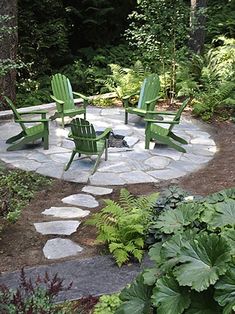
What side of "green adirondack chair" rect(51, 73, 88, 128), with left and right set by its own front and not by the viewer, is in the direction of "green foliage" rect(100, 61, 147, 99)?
left

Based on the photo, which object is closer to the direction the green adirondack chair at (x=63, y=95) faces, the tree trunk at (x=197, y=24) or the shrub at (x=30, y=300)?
the shrub

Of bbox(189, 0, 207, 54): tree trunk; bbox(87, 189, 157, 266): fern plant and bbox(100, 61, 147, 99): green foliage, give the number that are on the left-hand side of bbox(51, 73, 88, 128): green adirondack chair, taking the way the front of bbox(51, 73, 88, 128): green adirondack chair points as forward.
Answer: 2

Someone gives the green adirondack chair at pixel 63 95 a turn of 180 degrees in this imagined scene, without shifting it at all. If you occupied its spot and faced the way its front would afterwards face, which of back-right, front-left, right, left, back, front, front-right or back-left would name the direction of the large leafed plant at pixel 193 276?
back-left

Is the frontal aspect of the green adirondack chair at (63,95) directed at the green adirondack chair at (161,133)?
yes

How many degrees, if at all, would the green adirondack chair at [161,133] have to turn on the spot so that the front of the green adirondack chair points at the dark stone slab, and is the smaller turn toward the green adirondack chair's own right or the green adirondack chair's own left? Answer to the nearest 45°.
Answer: approximately 90° to the green adirondack chair's own left

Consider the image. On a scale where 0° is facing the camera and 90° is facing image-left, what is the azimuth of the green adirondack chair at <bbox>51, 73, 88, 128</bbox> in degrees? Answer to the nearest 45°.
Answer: approximately 315°

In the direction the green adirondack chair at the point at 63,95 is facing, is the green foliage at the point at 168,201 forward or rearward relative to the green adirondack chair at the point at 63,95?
forward

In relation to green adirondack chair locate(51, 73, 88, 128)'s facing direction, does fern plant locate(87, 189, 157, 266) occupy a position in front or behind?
in front

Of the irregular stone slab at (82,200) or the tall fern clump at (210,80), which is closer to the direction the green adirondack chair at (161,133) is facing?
the irregular stone slab

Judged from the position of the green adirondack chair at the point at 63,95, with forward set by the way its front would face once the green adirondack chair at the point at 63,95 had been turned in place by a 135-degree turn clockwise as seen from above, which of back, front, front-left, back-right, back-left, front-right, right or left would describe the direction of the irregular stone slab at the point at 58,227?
left

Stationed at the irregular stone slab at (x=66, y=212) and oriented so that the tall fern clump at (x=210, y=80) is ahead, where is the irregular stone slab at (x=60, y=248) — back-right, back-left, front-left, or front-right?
back-right

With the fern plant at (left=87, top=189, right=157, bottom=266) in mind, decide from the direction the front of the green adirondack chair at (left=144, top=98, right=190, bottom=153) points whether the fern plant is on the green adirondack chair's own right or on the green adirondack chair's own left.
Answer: on the green adirondack chair's own left

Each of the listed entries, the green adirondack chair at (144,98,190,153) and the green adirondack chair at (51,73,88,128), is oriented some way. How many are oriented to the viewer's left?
1

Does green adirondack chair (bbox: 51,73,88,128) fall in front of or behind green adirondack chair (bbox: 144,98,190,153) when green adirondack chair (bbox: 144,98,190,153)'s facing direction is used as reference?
in front

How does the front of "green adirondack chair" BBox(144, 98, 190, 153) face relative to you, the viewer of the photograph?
facing to the left of the viewer

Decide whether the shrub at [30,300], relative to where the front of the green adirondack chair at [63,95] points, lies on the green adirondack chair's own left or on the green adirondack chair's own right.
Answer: on the green adirondack chair's own right

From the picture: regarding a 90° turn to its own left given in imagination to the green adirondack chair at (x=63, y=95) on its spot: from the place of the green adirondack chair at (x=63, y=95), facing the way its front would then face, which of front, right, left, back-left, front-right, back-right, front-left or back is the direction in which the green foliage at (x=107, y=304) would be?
back-right
